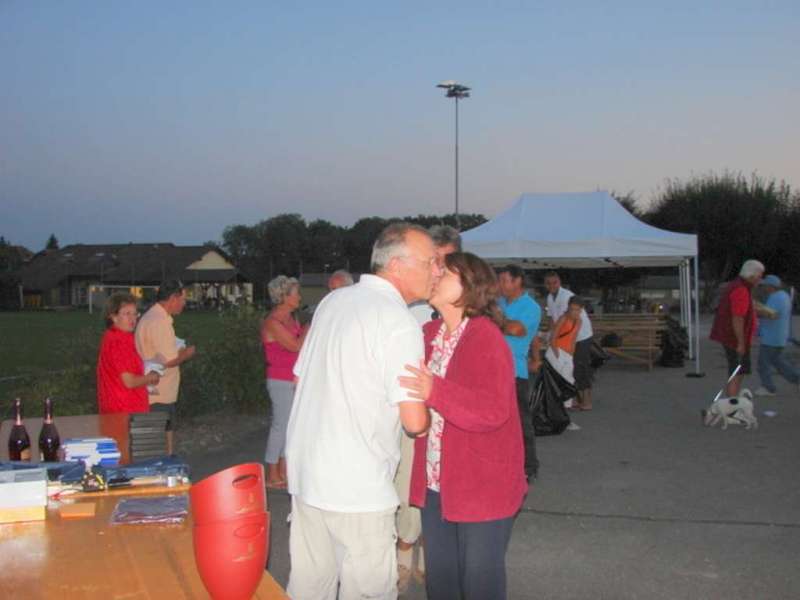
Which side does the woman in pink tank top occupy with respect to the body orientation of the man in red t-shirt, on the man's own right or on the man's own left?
on the man's own right

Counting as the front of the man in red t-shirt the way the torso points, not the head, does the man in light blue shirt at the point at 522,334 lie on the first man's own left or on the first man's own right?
on the first man's own right

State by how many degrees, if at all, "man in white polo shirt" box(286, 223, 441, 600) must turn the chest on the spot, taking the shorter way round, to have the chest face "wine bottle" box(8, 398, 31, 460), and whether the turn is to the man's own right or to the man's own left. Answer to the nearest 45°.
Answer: approximately 90° to the man's own left

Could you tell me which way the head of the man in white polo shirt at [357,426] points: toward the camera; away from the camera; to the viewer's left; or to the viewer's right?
to the viewer's right

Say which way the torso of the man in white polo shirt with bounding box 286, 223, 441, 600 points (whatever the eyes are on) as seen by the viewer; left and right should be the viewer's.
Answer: facing away from the viewer and to the right of the viewer

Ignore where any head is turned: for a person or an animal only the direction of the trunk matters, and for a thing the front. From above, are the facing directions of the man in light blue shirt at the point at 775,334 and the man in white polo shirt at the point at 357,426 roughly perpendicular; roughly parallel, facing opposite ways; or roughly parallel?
roughly perpendicular

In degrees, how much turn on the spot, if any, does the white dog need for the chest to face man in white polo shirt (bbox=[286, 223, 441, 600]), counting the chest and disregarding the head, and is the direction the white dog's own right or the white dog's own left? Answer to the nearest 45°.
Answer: approximately 90° to the white dog's own left

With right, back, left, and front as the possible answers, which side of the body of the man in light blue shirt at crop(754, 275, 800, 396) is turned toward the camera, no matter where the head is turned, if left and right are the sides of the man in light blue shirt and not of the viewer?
left

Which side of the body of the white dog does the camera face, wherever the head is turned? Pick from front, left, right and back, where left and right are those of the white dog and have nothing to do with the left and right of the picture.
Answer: left
